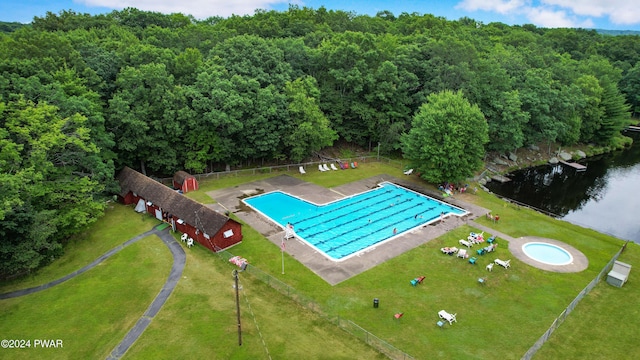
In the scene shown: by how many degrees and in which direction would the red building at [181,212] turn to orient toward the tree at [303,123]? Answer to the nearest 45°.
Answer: approximately 180°

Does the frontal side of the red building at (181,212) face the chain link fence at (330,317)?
no

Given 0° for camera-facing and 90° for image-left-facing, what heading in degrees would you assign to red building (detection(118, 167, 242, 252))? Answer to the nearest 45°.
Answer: approximately 45°

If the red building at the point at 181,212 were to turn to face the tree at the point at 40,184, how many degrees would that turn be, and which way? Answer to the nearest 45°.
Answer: approximately 45° to its right

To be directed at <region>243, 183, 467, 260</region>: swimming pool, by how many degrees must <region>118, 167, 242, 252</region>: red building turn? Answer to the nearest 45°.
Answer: approximately 135° to its left

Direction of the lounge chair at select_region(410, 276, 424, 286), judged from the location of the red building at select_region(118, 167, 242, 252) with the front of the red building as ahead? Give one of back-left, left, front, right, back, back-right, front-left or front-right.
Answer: left

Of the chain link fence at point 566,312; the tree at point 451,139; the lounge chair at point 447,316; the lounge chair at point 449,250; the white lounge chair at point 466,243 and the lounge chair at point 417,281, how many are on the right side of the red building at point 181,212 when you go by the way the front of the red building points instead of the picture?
0

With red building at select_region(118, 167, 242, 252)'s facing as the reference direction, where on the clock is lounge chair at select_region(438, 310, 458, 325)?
The lounge chair is roughly at 9 o'clock from the red building.

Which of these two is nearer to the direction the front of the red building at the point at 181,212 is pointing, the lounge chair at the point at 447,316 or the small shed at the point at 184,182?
the lounge chair

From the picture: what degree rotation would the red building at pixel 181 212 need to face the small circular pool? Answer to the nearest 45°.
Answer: approximately 90° to its left

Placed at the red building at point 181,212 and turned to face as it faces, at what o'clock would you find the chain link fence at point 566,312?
The chain link fence is roughly at 9 o'clock from the red building.

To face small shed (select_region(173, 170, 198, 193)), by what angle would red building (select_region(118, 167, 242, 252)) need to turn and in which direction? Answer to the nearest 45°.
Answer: approximately 135° to its right

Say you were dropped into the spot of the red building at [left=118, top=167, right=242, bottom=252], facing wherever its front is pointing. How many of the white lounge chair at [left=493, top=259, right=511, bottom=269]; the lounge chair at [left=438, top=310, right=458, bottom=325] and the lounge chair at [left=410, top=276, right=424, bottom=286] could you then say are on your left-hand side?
3

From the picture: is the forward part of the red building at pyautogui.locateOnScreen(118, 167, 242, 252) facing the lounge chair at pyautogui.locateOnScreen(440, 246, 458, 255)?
no

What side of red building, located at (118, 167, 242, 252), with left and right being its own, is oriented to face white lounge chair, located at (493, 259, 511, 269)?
left
